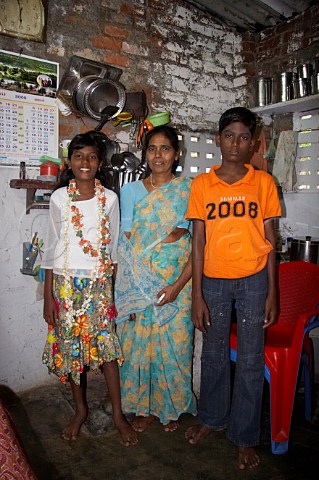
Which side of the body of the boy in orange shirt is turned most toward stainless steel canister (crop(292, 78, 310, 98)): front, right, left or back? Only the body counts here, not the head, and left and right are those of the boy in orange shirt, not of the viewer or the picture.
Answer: back

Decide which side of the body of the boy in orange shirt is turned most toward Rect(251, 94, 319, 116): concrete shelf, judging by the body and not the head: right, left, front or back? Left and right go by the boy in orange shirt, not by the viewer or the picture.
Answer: back

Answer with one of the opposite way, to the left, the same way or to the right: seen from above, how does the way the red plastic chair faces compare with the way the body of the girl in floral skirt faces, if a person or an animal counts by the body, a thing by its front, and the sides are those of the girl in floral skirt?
to the right

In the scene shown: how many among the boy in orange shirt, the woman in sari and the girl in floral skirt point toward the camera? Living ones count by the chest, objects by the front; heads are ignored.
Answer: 3

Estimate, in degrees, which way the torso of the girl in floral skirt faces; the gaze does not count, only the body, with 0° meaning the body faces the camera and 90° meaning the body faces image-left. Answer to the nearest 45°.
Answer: approximately 0°
